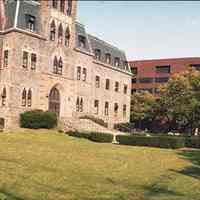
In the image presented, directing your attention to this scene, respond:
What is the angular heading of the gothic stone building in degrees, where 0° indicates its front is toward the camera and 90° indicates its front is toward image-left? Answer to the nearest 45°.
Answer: approximately 315°

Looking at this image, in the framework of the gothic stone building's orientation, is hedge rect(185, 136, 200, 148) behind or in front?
in front

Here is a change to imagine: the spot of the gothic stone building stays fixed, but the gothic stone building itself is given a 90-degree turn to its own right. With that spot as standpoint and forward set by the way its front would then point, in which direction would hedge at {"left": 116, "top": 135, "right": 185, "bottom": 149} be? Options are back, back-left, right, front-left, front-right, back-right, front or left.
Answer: left
